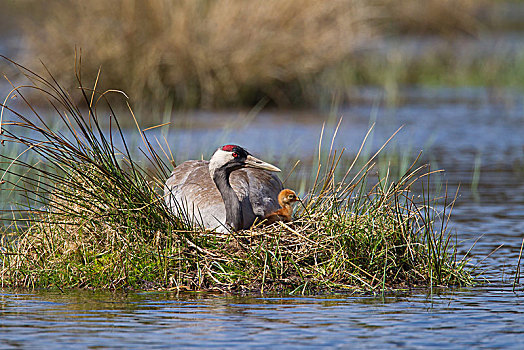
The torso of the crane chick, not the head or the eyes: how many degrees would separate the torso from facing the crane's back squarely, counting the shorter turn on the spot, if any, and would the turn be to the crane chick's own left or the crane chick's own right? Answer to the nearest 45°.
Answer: approximately 135° to the crane chick's own left

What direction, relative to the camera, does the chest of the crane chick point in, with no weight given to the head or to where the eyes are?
to the viewer's right
